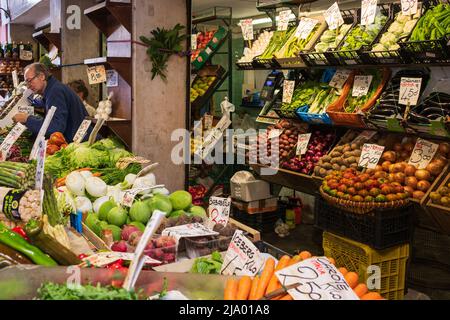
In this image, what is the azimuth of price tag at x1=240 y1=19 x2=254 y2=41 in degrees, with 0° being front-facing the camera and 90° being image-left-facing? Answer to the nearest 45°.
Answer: approximately 0°

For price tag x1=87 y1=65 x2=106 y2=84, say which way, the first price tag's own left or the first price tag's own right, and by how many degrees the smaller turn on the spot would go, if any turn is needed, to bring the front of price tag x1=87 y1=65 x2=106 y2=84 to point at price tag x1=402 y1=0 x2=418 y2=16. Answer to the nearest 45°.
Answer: approximately 45° to the first price tag's own left

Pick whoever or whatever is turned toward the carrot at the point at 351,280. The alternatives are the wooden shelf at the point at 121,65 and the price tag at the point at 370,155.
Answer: the price tag

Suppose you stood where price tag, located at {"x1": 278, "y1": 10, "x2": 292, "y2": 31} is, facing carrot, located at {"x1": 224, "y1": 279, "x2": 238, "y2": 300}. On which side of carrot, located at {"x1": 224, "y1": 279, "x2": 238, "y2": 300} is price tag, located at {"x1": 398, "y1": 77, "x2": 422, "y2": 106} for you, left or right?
left
